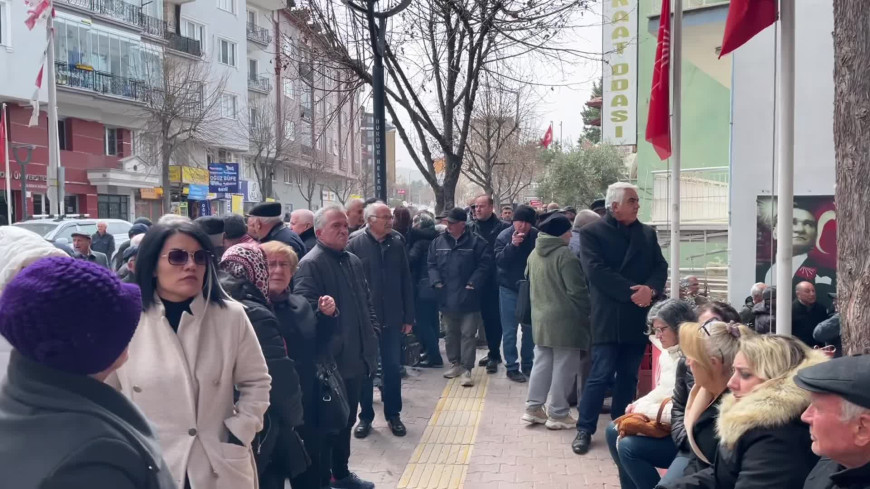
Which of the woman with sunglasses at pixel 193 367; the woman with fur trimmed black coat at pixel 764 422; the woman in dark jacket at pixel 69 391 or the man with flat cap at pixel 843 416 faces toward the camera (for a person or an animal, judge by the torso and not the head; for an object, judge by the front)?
the woman with sunglasses at pixel 193 367

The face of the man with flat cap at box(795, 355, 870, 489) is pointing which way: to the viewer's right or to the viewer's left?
to the viewer's left

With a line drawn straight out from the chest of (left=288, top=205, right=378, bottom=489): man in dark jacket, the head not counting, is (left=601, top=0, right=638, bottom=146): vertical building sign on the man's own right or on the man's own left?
on the man's own left

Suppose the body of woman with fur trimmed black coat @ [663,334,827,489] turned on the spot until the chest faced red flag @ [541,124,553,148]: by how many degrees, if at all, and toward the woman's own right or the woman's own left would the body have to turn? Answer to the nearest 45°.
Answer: approximately 90° to the woman's own right

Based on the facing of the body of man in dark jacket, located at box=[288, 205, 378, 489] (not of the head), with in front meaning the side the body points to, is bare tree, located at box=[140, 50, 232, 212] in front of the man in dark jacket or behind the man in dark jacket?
behind

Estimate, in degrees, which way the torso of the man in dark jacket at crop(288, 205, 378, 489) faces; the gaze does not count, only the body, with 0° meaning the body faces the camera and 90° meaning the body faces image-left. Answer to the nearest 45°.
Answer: approximately 315°

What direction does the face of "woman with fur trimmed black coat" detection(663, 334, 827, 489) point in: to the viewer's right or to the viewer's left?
to the viewer's left

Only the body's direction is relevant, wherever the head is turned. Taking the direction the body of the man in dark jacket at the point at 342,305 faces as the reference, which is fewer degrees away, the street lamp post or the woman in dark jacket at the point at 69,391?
the woman in dark jacket

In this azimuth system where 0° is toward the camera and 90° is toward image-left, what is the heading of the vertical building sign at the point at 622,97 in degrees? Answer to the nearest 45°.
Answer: approximately 0°

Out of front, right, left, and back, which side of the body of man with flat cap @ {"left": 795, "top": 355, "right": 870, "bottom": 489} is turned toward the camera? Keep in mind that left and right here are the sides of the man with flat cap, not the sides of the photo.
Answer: left

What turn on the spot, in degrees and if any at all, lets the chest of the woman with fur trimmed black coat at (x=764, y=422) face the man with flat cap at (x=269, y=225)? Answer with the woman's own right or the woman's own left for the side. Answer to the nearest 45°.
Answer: approximately 45° to the woman's own right

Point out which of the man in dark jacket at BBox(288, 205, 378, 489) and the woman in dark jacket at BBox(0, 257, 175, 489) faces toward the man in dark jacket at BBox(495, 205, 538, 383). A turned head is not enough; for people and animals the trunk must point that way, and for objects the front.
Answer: the woman in dark jacket at BBox(0, 257, 175, 489)

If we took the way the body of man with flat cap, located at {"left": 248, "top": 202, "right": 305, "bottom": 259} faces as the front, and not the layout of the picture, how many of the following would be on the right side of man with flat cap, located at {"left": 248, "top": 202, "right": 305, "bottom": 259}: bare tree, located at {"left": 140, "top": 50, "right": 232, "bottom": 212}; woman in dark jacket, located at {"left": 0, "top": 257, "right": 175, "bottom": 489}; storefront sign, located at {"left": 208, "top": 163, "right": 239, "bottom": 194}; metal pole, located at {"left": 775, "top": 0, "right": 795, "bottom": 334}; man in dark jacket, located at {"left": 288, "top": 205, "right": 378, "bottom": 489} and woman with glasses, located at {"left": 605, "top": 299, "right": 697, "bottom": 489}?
2
